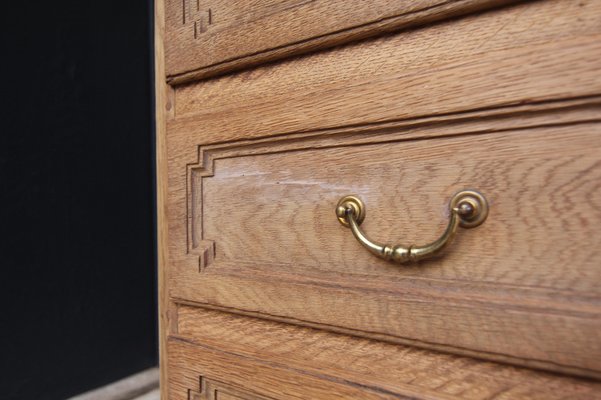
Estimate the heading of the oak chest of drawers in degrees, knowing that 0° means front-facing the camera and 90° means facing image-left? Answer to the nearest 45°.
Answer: approximately 45°
